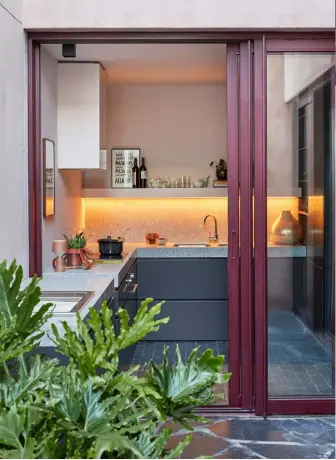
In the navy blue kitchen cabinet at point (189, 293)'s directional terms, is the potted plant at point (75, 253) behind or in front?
in front

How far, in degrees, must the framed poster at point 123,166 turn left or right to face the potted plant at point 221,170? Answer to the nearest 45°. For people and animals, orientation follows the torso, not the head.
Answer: approximately 90° to its left

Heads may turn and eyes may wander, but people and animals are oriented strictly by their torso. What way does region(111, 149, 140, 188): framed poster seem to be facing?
toward the camera

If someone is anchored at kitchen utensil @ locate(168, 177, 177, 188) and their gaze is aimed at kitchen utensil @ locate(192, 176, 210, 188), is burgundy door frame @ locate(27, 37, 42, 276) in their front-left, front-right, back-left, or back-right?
back-right

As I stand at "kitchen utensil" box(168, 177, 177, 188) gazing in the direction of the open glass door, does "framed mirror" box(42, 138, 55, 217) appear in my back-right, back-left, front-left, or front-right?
front-right

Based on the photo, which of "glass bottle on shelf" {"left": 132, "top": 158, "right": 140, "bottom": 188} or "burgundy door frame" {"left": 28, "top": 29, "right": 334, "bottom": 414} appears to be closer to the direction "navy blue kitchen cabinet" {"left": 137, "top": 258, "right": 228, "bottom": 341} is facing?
the burgundy door frame

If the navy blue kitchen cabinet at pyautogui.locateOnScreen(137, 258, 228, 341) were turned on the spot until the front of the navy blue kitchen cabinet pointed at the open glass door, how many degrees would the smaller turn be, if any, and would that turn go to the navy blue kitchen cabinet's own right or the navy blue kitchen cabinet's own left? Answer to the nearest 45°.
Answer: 0° — it already faces it

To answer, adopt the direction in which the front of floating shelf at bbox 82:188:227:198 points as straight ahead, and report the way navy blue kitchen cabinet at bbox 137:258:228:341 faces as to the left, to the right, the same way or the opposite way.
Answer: the same way

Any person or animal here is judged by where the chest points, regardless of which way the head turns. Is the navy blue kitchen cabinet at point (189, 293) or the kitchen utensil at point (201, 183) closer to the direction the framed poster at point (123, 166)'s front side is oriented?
the navy blue kitchen cabinet

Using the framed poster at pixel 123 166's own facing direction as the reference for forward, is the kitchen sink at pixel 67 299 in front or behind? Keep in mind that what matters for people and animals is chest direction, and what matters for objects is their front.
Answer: in front

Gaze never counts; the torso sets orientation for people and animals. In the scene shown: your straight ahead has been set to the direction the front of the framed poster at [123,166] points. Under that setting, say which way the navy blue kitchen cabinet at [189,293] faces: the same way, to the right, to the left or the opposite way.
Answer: the same way
